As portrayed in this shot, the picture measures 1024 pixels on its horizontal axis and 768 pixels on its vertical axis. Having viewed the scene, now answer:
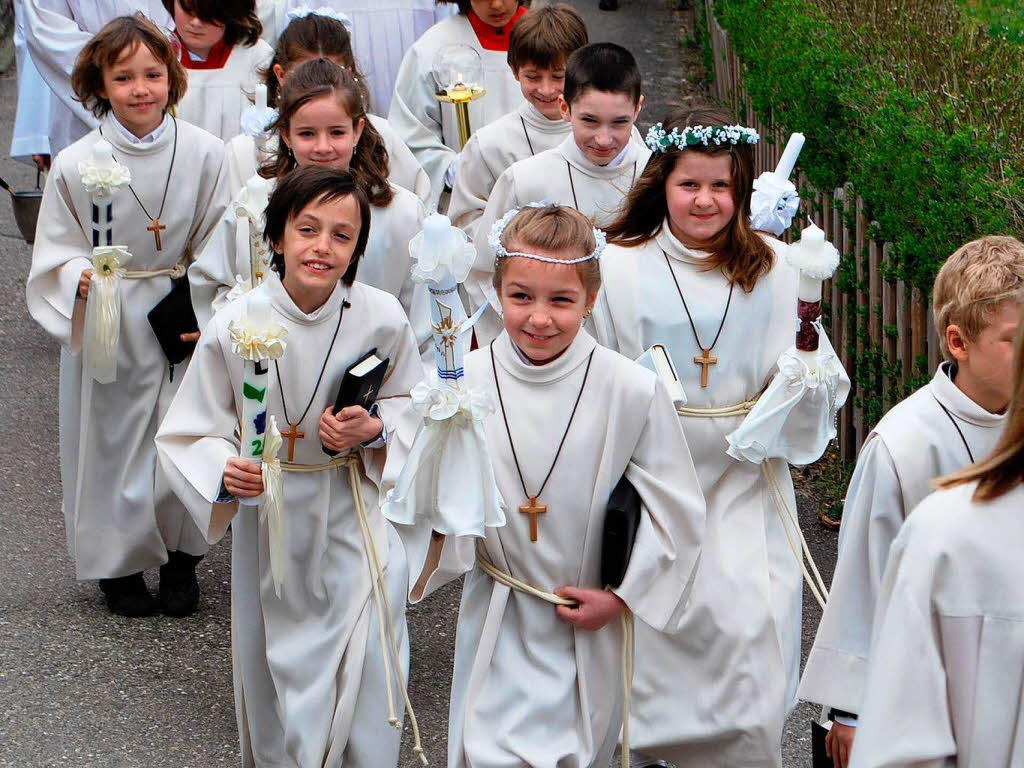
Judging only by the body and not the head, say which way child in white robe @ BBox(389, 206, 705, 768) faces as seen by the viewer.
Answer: toward the camera

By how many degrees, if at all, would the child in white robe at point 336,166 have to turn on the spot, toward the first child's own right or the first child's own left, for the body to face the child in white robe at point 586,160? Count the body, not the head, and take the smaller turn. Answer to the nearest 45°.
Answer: approximately 90° to the first child's own left

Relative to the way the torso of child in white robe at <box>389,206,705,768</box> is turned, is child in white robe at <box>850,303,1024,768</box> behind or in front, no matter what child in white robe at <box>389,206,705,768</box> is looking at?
in front

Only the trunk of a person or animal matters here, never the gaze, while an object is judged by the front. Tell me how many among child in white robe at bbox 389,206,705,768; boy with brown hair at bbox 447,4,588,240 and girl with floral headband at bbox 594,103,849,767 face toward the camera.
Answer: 3

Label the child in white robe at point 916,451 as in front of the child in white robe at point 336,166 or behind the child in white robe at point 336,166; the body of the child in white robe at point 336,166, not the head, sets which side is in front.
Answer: in front

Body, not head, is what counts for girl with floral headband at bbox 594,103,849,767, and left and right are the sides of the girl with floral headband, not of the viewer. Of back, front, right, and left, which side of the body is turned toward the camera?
front

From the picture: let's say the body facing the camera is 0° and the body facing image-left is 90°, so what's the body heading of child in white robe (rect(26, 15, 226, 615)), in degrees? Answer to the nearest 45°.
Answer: approximately 0°

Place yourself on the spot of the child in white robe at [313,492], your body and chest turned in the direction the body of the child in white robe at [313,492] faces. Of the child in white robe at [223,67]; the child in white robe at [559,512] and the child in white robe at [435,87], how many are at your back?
2

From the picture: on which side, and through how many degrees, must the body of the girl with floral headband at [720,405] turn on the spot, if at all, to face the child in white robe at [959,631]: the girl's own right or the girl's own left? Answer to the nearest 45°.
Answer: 0° — they already face them

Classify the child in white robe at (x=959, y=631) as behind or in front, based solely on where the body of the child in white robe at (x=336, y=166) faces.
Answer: in front

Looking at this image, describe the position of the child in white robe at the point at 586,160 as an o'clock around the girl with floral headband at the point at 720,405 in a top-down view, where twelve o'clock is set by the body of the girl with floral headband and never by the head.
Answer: The child in white robe is roughly at 5 o'clock from the girl with floral headband.

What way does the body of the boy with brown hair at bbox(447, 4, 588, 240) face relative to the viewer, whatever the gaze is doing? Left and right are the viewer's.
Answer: facing the viewer

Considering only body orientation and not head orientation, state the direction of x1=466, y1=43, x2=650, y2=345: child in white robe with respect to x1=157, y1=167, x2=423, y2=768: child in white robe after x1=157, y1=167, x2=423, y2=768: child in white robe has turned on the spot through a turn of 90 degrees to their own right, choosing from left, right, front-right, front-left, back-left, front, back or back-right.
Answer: back-right
